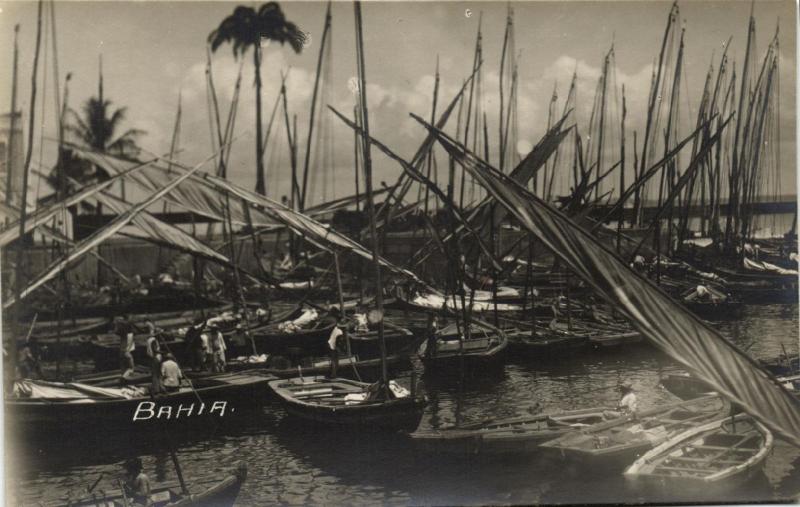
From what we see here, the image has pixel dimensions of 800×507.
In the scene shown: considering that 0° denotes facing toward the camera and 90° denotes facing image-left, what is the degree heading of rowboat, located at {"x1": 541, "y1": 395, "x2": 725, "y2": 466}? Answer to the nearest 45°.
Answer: approximately 45°

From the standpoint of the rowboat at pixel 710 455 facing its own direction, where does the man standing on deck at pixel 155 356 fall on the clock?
The man standing on deck is roughly at 1 o'clock from the rowboat.

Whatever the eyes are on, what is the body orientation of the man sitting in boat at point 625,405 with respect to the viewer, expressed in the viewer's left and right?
facing to the left of the viewer

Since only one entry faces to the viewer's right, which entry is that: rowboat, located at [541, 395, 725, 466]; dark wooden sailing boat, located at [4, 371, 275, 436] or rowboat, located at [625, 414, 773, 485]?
dark wooden sailing boat, located at [4, 371, 275, 436]

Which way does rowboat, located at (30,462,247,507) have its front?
to the viewer's right

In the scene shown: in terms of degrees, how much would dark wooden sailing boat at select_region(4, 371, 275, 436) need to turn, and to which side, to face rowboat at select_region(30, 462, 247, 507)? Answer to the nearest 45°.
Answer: approximately 45° to its right

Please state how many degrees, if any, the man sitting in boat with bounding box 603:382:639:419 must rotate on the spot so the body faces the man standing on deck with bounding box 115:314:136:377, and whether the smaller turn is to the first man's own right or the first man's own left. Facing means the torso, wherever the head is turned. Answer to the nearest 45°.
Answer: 0° — they already face them

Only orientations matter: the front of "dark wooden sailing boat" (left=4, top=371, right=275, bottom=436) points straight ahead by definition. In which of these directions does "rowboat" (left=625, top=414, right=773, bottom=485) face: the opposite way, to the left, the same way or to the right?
the opposite way

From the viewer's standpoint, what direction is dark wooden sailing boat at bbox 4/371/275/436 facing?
to the viewer's right
